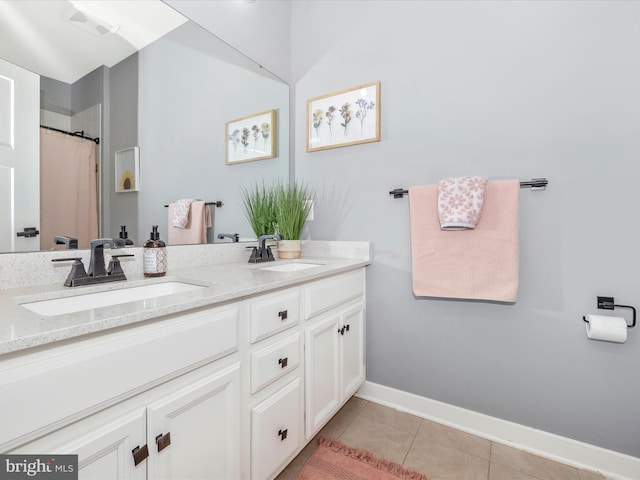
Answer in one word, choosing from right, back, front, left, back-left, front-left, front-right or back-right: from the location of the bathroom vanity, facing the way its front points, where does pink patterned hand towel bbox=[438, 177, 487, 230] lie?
front-left

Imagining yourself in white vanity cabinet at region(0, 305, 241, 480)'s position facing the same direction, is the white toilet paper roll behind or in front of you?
in front

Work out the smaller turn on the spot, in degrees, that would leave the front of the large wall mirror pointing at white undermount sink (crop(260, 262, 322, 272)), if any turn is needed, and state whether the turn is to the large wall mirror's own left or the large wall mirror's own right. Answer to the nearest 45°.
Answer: approximately 45° to the large wall mirror's own left

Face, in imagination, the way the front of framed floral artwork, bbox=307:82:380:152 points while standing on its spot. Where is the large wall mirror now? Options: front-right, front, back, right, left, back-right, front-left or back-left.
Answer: front

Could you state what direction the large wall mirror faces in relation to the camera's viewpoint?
facing the viewer and to the right of the viewer

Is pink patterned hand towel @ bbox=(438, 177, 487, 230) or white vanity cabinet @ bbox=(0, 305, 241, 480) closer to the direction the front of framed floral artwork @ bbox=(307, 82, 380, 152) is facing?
the white vanity cabinet

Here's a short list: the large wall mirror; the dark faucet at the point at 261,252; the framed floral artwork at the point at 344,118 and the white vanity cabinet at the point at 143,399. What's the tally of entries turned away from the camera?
0

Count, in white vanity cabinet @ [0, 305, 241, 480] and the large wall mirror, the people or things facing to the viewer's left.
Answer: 0

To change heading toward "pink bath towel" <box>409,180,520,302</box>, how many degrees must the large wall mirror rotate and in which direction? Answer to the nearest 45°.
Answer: approximately 45° to its left

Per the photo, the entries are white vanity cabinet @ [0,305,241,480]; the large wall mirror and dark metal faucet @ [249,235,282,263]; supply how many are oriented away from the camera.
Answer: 0

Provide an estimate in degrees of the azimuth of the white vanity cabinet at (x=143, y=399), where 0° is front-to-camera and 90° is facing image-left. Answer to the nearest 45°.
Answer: approximately 315°
